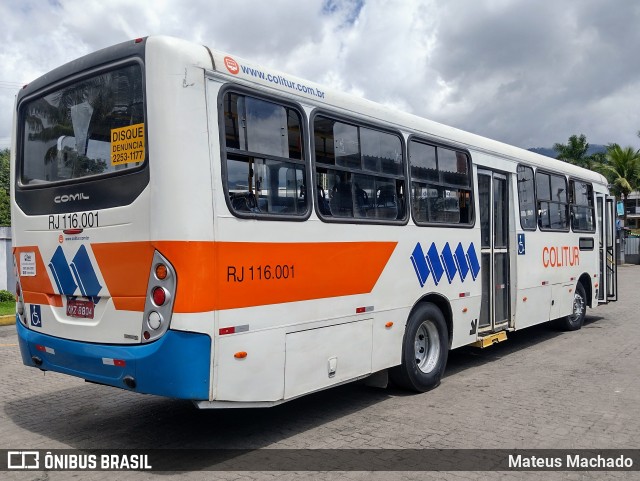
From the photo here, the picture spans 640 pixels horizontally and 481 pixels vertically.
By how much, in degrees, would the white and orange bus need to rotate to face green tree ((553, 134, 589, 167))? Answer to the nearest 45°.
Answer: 0° — it already faces it

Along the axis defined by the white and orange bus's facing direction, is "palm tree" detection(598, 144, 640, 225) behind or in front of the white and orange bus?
in front

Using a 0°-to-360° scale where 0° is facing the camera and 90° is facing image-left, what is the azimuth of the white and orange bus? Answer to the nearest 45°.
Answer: approximately 225°

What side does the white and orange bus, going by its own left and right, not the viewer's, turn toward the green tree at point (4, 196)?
left

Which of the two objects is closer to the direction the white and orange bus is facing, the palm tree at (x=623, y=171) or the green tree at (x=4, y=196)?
the palm tree
